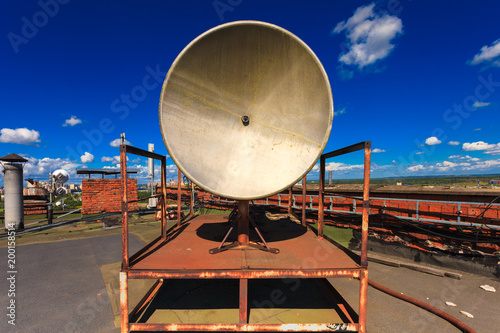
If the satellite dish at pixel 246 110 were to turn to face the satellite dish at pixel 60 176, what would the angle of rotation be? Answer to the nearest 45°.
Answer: approximately 135° to its right

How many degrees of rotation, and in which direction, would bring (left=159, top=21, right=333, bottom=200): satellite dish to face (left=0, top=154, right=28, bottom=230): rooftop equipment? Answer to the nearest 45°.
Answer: approximately 135° to its right

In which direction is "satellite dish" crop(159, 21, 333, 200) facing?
toward the camera
